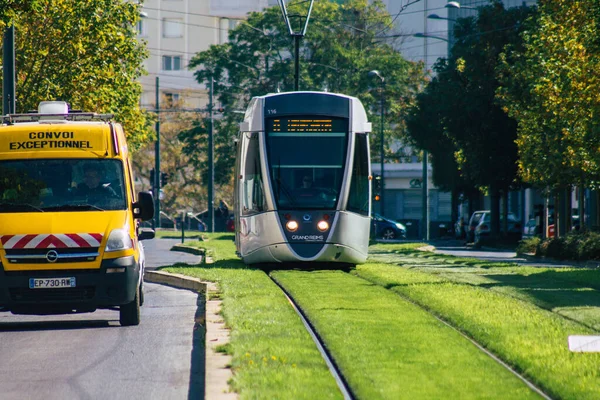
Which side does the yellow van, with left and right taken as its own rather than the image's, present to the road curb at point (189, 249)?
back

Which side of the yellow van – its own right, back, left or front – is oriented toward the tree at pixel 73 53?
back

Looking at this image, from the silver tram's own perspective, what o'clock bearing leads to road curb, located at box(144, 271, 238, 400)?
The road curb is roughly at 12 o'clock from the silver tram.

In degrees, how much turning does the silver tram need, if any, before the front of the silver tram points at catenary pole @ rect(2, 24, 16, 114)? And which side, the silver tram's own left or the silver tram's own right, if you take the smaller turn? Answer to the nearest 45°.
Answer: approximately 90° to the silver tram's own right

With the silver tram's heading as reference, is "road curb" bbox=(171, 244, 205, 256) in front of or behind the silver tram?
behind

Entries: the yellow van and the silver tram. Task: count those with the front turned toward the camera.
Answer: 2

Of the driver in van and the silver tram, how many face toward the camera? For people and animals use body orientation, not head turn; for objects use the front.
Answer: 2
